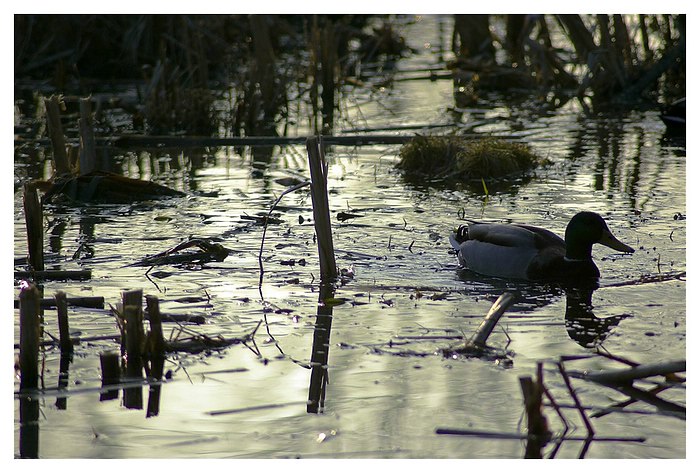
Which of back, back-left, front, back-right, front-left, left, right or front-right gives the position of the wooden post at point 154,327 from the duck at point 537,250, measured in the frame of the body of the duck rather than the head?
back-right

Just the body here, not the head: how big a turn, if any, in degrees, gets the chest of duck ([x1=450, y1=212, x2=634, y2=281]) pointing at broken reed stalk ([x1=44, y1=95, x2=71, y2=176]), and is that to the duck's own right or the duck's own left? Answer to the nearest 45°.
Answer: approximately 180°

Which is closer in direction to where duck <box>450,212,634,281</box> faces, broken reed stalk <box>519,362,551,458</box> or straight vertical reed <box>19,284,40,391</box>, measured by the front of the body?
the broken reed stalk

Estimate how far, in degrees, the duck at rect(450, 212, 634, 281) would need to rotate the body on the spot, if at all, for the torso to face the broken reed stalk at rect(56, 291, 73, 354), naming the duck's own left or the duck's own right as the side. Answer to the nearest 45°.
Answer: approximately 135° to the duck's own right

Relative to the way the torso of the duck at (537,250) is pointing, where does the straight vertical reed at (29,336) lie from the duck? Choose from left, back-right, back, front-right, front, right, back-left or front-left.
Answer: back-right

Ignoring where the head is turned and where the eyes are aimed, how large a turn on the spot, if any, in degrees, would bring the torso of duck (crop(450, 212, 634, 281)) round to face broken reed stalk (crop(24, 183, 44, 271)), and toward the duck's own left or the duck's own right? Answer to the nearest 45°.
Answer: approximately 180°

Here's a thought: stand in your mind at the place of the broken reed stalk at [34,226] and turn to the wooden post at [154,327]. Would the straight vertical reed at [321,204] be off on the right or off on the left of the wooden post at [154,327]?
left

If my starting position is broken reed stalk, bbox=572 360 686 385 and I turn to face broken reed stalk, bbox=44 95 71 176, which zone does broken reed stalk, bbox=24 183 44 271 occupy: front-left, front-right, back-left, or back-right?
front-left

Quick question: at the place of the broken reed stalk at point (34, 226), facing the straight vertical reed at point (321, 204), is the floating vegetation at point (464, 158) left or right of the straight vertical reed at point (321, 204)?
left

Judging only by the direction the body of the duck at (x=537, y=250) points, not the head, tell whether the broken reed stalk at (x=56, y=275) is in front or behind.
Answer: behind

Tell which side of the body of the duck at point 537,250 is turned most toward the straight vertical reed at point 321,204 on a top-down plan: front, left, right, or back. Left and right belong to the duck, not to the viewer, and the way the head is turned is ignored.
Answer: back

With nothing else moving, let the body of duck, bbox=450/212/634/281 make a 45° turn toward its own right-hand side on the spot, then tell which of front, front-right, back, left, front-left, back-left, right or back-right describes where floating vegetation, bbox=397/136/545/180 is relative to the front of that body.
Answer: back-left

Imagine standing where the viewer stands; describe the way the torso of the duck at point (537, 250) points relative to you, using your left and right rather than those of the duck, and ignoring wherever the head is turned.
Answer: facing to the right of the viewer

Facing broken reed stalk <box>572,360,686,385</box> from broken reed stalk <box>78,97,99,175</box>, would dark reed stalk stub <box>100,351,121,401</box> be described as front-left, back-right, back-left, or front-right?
front-right

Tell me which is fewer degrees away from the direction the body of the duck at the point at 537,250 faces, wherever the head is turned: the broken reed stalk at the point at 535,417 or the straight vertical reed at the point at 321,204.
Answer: the broken reed stalk

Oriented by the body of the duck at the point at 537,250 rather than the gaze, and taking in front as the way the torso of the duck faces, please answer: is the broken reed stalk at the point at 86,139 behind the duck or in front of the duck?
behind
